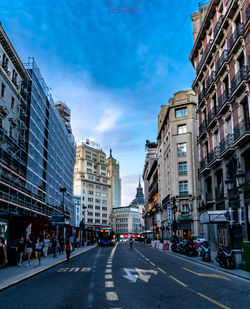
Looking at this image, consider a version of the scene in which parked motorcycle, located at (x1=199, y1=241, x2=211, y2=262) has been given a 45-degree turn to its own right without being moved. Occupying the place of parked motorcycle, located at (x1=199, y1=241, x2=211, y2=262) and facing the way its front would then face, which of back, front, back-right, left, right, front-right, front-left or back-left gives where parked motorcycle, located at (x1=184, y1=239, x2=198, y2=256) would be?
right

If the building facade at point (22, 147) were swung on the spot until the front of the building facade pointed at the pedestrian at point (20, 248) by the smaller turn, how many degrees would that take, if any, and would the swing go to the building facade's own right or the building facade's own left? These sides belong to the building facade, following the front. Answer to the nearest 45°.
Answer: approximately 90° to the building facade's own right

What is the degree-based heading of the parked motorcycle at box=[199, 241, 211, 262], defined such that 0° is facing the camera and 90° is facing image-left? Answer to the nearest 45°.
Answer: approximately 45°

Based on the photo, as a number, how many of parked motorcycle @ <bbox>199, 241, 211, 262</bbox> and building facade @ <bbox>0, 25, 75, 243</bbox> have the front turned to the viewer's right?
1

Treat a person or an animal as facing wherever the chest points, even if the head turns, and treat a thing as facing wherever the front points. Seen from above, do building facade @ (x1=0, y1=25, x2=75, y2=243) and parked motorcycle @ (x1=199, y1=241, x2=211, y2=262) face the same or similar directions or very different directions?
very different directions

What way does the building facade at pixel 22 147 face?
to the viewer's right

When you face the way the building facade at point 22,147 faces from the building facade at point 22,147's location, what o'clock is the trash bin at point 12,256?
The trash bin is roughly at 3 o'clock from the building facade.

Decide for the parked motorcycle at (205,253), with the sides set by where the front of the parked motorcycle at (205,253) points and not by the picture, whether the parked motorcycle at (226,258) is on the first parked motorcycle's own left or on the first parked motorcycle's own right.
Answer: on the first parked motorcycle's own left
